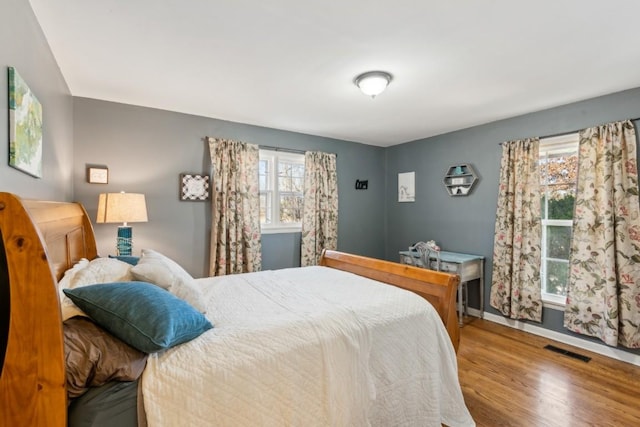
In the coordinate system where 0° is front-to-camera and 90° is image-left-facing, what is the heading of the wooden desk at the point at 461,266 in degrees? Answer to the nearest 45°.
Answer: approximately 45°

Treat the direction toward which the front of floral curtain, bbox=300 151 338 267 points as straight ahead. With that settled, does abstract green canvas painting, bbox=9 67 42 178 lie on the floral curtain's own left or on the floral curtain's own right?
on the floral curtain's own right

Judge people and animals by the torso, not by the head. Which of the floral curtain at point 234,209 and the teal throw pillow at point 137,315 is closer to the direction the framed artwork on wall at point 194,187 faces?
the teal throw pillow

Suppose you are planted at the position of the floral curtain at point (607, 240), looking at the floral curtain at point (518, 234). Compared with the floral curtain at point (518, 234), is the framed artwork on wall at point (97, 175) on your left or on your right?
left

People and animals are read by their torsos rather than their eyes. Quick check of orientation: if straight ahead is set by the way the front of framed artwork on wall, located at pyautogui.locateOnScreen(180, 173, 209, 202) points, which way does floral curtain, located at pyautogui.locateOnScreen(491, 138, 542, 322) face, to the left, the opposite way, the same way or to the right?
to the right

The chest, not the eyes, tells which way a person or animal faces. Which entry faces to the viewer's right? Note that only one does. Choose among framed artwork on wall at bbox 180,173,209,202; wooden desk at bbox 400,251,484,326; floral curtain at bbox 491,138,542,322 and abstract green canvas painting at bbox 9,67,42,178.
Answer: abstract green canvas painting at bbox 9,67,42,178

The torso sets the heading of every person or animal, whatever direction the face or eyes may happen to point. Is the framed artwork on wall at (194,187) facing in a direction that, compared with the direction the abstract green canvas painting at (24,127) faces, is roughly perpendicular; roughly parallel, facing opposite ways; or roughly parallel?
roughly perpendicular

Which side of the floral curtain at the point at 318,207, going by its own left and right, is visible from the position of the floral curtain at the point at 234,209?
right

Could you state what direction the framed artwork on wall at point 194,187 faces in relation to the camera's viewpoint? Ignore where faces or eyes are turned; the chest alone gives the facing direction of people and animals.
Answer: facing the viewer

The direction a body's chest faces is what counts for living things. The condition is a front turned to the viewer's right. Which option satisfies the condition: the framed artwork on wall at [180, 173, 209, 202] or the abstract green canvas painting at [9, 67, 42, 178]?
the abstract green canvas painting at [9, 67, 42, 178]

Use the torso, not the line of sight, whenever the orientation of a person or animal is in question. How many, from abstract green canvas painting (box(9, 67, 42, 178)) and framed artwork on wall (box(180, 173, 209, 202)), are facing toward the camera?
1

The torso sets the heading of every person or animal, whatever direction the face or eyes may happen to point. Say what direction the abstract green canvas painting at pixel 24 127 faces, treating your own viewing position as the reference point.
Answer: facing to the right of the viewer

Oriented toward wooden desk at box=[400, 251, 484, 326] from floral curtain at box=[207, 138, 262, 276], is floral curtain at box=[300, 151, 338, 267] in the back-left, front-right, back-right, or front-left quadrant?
front-left

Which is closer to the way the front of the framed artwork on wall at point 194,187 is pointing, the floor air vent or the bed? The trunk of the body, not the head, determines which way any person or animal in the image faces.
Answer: the bed

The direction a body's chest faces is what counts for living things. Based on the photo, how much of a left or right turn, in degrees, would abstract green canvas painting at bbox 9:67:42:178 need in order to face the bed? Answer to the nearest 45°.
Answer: approximately 45° to its right
